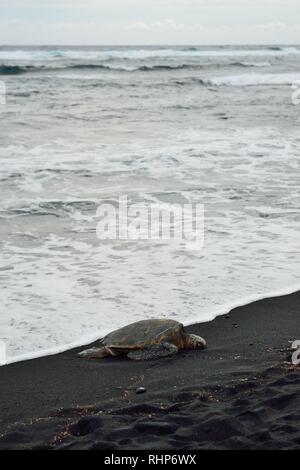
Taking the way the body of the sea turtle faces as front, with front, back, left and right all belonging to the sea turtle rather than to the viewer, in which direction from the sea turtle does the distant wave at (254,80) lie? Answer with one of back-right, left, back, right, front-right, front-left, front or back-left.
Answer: left

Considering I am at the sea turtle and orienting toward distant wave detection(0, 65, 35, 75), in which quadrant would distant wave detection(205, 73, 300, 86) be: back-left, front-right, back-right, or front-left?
front-right

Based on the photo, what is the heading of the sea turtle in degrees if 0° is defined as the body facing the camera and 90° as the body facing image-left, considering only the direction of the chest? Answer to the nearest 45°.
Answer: approximately 270°

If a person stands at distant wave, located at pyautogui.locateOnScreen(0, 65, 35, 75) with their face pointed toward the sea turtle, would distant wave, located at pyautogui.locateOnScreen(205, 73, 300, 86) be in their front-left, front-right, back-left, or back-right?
front-left

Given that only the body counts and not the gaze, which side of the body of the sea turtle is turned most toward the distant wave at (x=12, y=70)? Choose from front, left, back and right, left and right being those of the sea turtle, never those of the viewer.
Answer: left

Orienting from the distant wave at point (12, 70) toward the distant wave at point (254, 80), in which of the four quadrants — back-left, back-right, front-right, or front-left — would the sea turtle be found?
front-right
